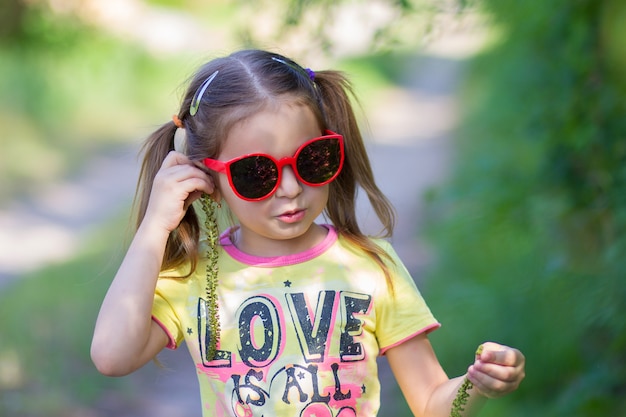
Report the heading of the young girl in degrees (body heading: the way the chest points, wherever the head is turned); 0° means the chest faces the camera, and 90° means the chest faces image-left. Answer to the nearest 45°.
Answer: approximately 0°
